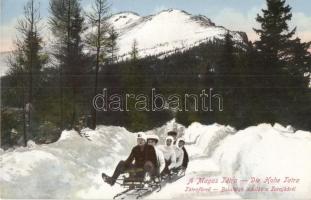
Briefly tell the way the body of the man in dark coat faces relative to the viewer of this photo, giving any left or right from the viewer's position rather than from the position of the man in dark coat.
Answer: facing the viewer and to the left of the viewer

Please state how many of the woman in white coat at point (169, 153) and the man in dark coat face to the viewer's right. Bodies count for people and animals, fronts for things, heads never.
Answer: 0

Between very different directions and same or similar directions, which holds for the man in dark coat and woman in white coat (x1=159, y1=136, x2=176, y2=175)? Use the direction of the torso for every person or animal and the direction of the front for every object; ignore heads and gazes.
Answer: same or similar directions

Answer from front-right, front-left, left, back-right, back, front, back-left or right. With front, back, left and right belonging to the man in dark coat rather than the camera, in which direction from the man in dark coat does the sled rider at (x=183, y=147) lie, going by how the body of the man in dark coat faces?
back-left
